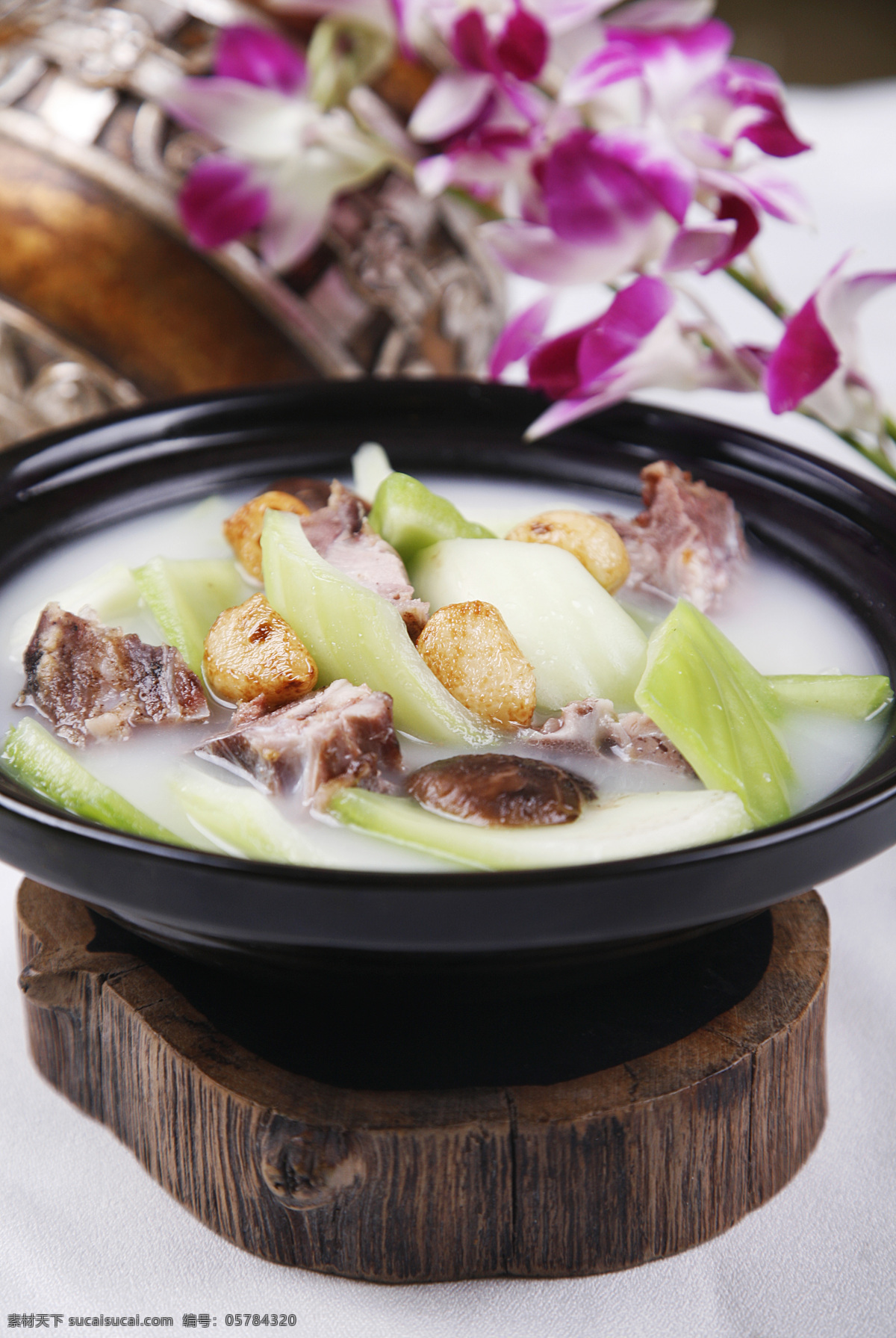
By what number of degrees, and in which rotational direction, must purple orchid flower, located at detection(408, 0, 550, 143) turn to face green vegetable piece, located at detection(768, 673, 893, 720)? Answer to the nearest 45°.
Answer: approximately 45° to its left

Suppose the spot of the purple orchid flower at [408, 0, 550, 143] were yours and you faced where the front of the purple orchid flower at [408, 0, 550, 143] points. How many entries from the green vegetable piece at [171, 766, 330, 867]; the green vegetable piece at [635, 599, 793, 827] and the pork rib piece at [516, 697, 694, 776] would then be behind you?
0

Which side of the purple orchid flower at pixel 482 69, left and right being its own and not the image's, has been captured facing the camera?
front

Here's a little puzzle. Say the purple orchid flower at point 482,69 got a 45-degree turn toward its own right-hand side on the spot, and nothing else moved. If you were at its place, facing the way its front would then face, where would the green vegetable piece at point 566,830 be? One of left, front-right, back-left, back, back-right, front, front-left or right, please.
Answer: front-left

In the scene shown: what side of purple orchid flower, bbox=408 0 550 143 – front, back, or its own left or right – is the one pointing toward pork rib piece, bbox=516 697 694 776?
front

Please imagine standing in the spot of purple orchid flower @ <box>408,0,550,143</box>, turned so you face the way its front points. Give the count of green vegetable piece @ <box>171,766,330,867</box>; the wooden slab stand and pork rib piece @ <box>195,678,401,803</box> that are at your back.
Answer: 0
